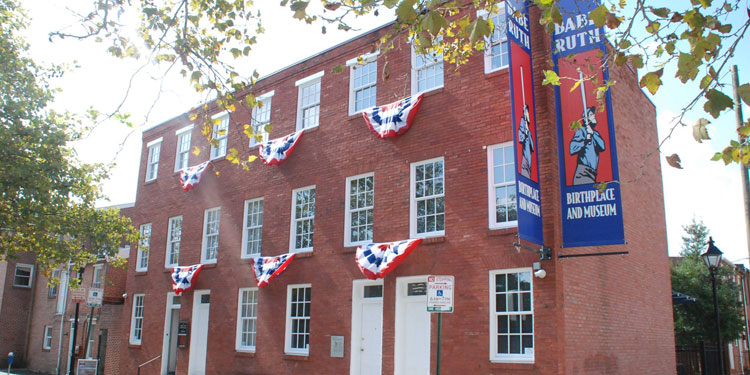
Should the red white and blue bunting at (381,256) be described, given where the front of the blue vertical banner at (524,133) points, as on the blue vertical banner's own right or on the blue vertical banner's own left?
on the blue vertical banner's own right

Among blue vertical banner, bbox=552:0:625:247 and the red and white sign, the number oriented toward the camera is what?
2

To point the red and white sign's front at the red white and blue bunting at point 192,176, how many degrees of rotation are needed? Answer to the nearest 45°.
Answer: approximately 135° to its right

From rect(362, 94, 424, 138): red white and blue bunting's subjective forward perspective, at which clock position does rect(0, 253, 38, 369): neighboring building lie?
The neighboring building is roughly at 3 o'clock from the red white and blue bunting.

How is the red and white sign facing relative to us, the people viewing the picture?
facing the viewer

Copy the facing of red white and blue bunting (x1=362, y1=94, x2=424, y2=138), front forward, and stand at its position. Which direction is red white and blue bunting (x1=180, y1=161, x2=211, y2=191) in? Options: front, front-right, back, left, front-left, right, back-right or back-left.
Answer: right

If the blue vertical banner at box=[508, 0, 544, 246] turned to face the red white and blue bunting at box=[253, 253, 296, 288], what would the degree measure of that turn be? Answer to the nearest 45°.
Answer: approximately 90° to its right

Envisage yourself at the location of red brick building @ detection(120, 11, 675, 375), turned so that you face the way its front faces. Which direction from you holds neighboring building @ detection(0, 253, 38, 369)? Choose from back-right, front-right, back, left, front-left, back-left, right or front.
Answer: right

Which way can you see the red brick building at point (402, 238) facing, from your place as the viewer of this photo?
facing the viewer and to the left of the viewer

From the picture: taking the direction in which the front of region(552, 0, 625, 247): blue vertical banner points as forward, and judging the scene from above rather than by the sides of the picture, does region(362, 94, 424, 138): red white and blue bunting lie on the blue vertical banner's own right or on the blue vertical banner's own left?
on the blue vertical banner's own right

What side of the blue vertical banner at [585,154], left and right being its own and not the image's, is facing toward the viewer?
front

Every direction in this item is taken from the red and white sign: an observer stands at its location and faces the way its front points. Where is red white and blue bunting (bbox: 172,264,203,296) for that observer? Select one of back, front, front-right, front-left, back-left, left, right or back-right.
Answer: back-right

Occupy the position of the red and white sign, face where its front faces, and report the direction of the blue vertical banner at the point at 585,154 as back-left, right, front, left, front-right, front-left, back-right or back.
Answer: back-left
